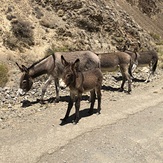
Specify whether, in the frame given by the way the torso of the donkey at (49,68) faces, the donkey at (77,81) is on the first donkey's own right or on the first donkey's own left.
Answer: on the first donkey's own left

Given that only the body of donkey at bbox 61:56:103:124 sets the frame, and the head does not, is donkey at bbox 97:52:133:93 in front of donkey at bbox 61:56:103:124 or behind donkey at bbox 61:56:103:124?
behind

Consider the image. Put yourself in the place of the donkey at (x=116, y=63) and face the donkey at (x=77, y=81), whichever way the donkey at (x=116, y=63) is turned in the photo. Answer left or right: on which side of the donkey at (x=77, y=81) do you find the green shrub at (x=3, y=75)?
right

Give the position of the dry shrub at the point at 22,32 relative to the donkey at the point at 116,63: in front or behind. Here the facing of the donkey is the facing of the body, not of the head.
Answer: in front

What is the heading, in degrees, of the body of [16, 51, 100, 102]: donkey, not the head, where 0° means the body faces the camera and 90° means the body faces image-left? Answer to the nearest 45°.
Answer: approximately 90°

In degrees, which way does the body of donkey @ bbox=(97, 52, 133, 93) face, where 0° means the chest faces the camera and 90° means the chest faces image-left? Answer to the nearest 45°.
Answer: approximately 90°

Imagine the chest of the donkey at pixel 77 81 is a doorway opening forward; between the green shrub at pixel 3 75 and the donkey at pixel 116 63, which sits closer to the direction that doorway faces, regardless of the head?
the green shrub

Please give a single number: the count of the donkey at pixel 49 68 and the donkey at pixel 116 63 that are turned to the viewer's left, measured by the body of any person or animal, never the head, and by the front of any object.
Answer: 2

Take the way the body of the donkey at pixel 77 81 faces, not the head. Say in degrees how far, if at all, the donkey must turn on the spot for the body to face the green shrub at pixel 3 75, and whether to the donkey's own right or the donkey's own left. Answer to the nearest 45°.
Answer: approximately 90° to the donkey's own right

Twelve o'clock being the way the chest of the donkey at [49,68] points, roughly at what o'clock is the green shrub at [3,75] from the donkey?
The green shrub is roughly at 1 o'clock from the donkey.

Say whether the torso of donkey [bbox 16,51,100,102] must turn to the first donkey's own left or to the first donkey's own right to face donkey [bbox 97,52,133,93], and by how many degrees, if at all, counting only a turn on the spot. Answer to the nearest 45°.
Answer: approximately 135° to the first donkey's own right

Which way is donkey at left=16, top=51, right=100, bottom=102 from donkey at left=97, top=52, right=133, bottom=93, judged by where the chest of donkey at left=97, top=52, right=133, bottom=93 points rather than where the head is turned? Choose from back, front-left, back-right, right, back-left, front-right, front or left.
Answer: front-left
